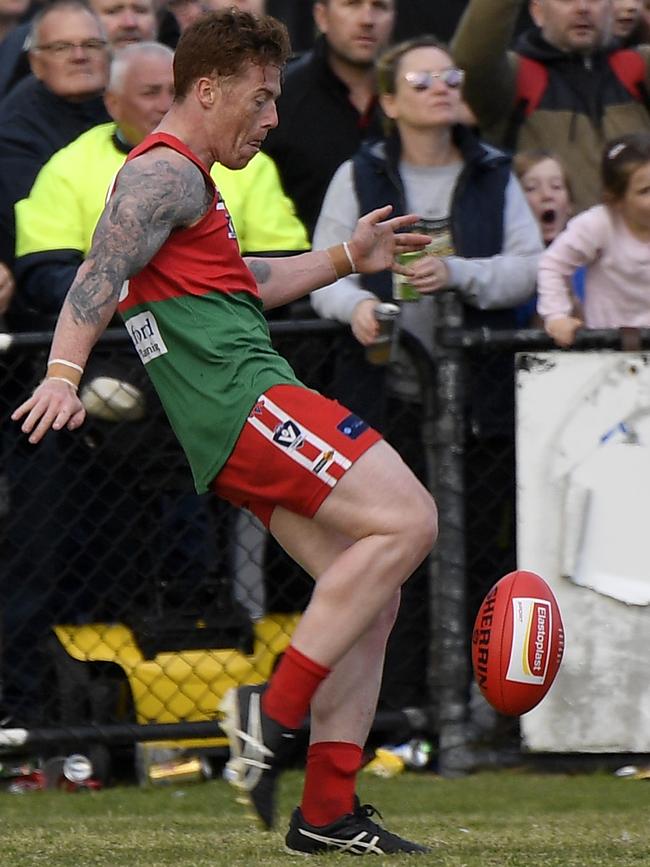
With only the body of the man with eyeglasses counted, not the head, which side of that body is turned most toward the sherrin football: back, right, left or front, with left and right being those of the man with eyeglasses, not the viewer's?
front

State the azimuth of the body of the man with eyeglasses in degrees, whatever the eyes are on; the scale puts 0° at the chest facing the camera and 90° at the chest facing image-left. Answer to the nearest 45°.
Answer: approximately 315°

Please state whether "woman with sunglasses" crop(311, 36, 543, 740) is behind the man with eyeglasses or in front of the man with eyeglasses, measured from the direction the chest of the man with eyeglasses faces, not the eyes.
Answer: in front

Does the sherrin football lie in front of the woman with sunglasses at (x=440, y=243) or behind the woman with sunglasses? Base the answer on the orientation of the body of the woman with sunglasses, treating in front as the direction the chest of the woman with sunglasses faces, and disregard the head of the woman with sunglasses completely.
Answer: in front

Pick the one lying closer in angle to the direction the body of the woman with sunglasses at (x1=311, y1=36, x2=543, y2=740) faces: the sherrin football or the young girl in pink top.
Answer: the sherrin football

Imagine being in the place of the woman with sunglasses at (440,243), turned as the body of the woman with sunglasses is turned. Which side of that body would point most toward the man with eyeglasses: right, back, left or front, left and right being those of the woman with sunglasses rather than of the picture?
right

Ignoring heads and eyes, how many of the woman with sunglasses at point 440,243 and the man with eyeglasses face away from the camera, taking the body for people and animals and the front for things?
0

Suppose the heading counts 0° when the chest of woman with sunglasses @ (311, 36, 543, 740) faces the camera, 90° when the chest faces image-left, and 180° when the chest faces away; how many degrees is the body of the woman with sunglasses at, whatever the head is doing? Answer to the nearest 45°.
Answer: approximately 0°
